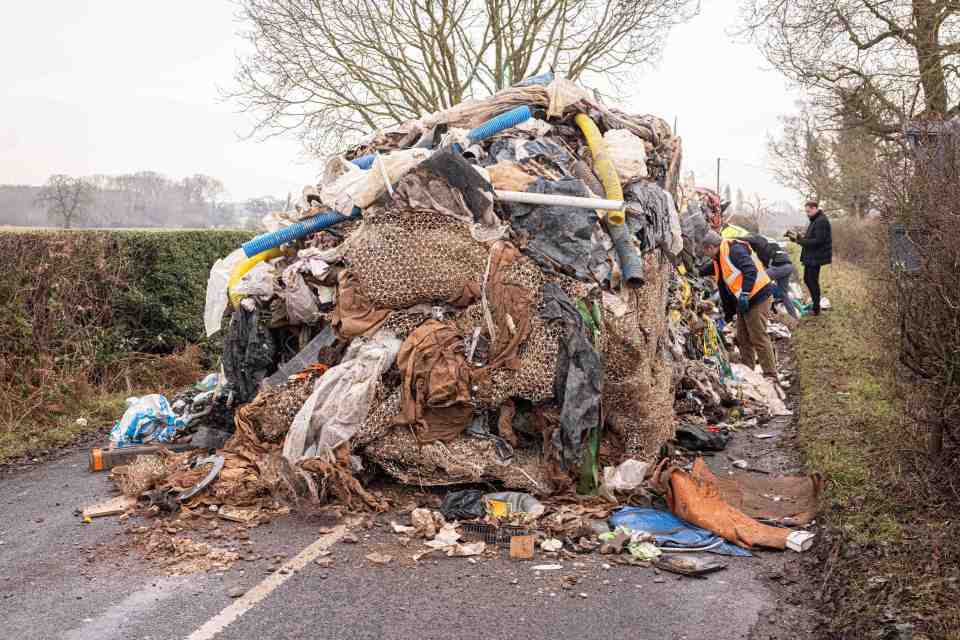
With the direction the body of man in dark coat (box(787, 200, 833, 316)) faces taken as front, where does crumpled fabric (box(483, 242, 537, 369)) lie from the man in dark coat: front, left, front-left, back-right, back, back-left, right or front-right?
left

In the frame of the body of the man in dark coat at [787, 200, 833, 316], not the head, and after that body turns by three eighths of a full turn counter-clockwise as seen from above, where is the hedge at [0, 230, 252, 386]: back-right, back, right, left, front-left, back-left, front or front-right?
right

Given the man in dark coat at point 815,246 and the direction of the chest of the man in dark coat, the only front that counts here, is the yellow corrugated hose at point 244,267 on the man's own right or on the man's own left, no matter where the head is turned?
on the man's own left

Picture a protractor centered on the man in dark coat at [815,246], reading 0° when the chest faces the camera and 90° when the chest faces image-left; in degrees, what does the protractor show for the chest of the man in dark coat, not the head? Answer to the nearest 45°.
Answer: approximately 90°

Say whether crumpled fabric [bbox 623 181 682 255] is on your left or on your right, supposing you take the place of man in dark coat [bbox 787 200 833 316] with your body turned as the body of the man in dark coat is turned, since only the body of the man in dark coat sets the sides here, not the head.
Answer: on your left

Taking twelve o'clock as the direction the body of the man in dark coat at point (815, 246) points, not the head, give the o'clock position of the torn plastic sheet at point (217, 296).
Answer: The torn plastic sheet is roughly at 10 o'clock from the man in dark coat.

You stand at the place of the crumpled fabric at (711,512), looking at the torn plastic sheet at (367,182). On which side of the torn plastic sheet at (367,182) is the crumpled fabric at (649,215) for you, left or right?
right

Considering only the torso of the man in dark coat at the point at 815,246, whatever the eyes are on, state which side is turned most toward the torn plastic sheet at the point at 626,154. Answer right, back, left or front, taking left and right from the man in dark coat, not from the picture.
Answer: left

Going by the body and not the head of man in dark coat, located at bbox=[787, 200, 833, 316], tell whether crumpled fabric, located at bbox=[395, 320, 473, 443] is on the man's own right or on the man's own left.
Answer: on the man's own left

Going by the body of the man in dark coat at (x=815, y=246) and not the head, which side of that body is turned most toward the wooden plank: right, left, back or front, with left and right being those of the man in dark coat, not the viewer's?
left

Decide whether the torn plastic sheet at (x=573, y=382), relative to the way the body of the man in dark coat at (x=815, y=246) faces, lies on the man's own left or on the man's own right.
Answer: on the man's own left

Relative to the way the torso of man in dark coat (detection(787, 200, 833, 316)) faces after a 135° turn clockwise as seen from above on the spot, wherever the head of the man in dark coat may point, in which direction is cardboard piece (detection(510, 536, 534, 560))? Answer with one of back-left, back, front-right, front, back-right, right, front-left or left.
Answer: back-right

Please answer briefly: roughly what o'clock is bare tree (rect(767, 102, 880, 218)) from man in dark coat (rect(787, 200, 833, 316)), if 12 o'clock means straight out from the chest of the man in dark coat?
The bare tree is roughly at 3 o'clock from the man in dark coat.

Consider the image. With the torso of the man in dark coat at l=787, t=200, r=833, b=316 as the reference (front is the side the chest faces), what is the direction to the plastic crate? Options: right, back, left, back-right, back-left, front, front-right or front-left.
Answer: left

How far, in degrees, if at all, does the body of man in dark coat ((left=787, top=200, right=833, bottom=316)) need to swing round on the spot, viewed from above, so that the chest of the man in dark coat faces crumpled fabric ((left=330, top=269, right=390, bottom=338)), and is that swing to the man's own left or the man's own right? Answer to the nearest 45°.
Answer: approximately 90° to the man's own left
